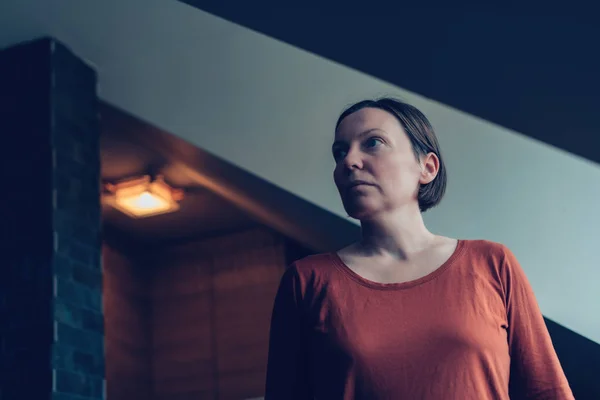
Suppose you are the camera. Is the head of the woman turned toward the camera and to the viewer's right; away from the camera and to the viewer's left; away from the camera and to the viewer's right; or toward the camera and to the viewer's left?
toward the camera and to the viewer's left

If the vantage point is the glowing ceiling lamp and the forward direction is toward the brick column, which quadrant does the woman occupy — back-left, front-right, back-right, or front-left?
front-left

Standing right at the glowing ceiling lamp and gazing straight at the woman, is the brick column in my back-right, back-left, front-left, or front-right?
front-right

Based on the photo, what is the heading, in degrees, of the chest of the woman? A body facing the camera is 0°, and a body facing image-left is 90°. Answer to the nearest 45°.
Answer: approximately 0°

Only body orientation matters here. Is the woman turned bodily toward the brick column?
no

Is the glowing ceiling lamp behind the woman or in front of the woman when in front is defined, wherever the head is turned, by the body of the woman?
behind
